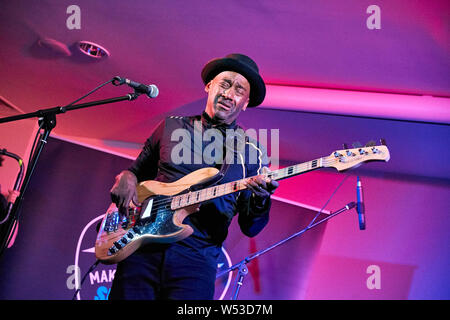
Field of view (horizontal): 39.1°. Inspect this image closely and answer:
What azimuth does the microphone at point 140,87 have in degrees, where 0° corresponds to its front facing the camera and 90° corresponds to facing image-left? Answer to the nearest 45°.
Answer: approximately 270°
